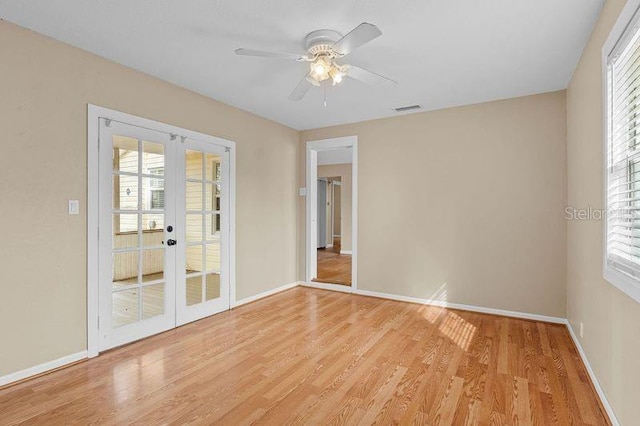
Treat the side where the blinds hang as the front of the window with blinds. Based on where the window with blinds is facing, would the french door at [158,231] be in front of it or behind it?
in front

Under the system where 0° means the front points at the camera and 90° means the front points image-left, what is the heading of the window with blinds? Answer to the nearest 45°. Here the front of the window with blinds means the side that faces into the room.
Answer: approximately 90°

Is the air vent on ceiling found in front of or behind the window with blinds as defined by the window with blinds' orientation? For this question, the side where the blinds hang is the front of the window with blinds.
in front
